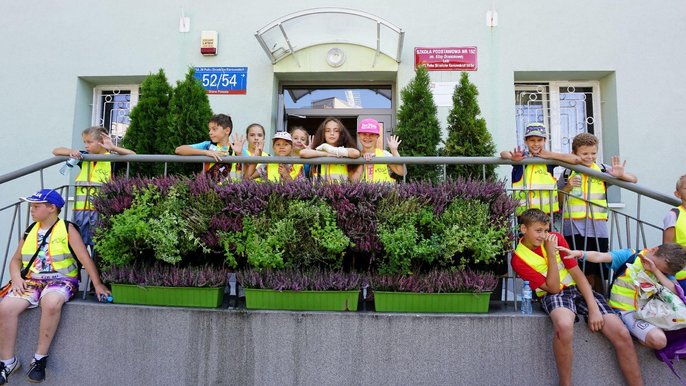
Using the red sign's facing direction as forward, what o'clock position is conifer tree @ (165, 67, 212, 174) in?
The conifer tree is roughly at 2 o'clock from the red sign.

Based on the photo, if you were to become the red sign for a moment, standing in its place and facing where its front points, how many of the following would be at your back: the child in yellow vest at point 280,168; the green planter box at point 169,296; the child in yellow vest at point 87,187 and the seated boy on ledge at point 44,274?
0

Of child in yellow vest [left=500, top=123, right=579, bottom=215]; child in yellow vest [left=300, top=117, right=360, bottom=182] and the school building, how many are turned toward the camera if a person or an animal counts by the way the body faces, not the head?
3

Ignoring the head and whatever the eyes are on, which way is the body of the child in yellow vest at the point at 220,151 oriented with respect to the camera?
toward the camera

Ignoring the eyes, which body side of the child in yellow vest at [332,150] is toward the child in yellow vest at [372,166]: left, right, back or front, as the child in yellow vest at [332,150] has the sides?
left

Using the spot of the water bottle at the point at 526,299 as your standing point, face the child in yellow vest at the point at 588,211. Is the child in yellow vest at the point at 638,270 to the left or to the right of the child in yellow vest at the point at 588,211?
right

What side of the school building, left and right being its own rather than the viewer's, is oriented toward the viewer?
front

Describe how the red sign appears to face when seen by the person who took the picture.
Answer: facing the viewer

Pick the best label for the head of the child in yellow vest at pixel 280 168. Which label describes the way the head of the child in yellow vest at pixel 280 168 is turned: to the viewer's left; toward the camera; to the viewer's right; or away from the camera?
toward the camera

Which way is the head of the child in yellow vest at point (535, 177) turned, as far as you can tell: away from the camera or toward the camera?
toward the camera

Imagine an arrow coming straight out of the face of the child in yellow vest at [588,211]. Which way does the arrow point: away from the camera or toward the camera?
toward the camera

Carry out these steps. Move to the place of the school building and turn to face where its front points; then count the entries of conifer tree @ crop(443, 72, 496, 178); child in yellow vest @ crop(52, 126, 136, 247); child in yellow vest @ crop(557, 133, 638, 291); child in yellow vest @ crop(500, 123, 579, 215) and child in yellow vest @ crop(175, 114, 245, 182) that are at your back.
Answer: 0

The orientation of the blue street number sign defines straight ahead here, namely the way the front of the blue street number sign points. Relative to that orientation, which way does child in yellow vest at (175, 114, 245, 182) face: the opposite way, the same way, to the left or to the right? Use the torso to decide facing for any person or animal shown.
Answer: the same way

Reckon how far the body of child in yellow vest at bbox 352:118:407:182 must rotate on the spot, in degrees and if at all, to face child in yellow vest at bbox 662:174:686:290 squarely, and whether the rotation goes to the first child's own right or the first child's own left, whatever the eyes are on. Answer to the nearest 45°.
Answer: approximately 90° to the first child's own left

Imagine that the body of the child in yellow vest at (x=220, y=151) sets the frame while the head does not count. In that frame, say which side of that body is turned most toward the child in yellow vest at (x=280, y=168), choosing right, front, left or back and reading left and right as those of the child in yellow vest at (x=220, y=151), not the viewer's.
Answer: left

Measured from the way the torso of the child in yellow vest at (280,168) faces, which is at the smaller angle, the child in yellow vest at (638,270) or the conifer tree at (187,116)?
the child in yellow vest
